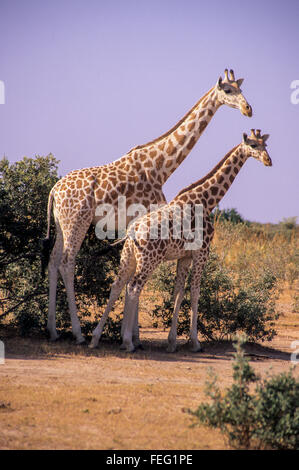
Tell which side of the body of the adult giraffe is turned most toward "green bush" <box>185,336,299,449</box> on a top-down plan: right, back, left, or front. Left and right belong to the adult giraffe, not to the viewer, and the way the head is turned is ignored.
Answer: right

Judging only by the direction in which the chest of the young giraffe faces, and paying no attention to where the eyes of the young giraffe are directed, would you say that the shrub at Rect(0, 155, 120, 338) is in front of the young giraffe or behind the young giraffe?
behind

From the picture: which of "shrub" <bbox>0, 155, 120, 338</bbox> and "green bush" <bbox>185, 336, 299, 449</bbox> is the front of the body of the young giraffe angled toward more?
the green bush

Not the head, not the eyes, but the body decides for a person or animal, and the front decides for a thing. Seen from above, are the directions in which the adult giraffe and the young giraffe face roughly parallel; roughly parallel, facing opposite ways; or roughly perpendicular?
roughly parallel

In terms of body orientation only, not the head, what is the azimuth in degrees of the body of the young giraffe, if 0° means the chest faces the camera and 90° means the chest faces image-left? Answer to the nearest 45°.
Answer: approximately 270°

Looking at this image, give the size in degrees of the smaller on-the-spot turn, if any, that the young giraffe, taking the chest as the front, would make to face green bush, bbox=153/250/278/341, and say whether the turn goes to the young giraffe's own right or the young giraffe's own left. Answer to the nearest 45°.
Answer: approximately 45° to the young giraffe's own left

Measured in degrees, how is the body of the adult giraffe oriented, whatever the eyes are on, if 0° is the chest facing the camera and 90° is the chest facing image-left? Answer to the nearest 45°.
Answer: approximately 270°
